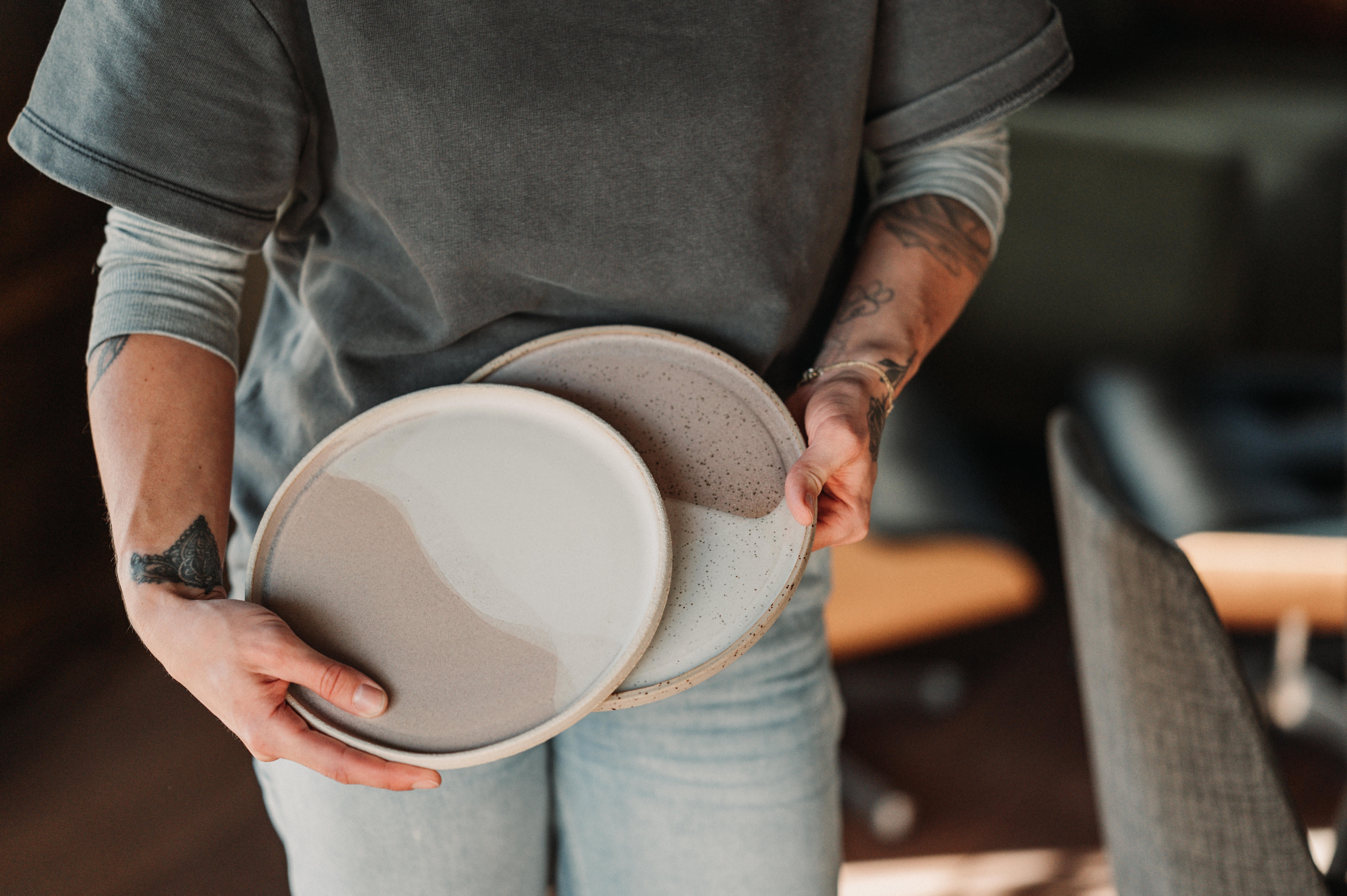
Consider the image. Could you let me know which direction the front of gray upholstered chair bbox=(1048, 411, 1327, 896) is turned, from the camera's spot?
facing away from the viewer and to the right of the viewer

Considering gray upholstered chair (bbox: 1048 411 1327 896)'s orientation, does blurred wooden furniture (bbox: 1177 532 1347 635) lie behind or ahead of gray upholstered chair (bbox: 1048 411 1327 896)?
ahead

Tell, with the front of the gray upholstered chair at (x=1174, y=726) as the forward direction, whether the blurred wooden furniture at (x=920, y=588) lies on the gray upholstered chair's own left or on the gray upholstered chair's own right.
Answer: on the gray upholstered chair's own left
